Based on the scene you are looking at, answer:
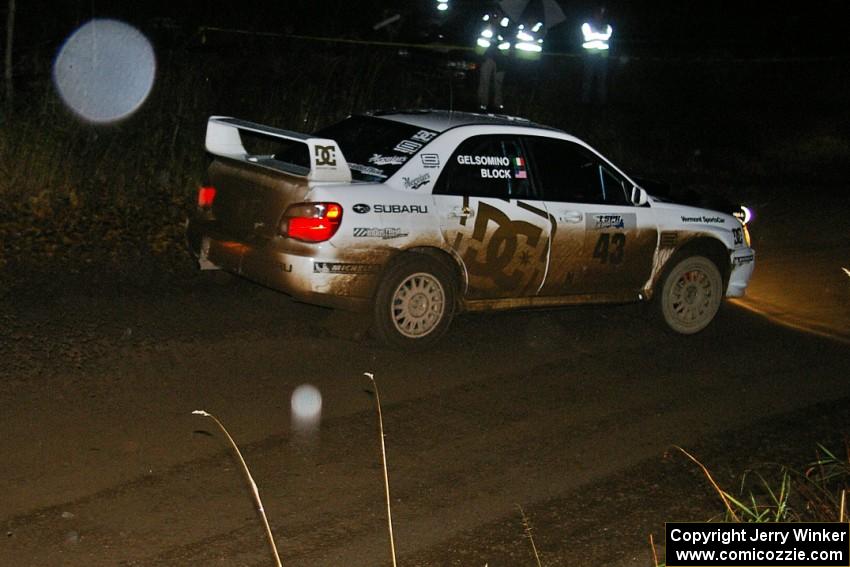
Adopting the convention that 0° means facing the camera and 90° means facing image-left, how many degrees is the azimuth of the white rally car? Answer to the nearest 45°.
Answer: approximately 225°
